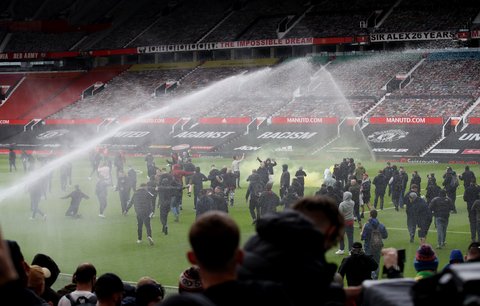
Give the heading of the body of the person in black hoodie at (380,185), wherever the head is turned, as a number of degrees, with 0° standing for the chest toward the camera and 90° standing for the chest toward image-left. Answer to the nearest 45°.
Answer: approximately 180°

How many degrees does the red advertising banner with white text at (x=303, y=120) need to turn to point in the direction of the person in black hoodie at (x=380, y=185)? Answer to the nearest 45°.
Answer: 0° — it already faces them

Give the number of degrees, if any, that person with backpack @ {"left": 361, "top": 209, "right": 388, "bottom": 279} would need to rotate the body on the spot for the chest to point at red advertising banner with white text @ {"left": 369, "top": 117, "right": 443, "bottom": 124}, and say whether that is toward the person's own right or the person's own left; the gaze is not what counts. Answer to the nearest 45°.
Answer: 0° — they already face it

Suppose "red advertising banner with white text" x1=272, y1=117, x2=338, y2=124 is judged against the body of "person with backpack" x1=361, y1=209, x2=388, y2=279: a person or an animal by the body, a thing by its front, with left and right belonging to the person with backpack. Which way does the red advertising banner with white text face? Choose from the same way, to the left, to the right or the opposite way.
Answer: the opposite way

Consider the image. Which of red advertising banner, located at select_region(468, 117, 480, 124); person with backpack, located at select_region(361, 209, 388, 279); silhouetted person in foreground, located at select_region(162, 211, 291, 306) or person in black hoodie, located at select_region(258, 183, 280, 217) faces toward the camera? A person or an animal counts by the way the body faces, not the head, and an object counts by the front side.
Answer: the red advertising banner

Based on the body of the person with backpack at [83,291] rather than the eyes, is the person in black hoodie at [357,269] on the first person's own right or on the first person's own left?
on the first person's own right

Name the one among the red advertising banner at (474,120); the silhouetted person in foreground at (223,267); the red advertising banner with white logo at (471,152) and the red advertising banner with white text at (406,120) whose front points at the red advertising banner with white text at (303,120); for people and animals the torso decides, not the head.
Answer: the silhouetted person in foreground

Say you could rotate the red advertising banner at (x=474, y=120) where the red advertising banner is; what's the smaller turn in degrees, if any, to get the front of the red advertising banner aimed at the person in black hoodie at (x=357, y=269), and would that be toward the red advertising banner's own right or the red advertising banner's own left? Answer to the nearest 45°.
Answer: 0° — it already faces them

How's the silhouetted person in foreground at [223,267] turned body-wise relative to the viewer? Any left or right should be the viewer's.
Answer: facing away from the viewer

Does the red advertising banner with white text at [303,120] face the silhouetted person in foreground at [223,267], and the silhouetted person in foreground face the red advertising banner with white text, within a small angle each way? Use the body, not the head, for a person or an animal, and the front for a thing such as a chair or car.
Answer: yes

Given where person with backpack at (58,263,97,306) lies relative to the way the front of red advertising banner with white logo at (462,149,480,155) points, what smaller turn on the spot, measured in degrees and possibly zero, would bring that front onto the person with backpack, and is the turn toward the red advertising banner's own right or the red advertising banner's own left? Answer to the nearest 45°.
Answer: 0° — it already faces them

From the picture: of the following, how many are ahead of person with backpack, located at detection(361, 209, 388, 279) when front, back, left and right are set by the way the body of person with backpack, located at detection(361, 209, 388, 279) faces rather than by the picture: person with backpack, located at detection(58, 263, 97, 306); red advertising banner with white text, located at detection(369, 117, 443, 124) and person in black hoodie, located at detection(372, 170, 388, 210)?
2

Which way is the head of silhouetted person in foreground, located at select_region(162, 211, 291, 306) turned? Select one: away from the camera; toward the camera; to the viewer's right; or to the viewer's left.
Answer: away from the camera

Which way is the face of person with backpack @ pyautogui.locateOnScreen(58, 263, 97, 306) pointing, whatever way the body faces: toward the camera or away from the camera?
away from the camera
